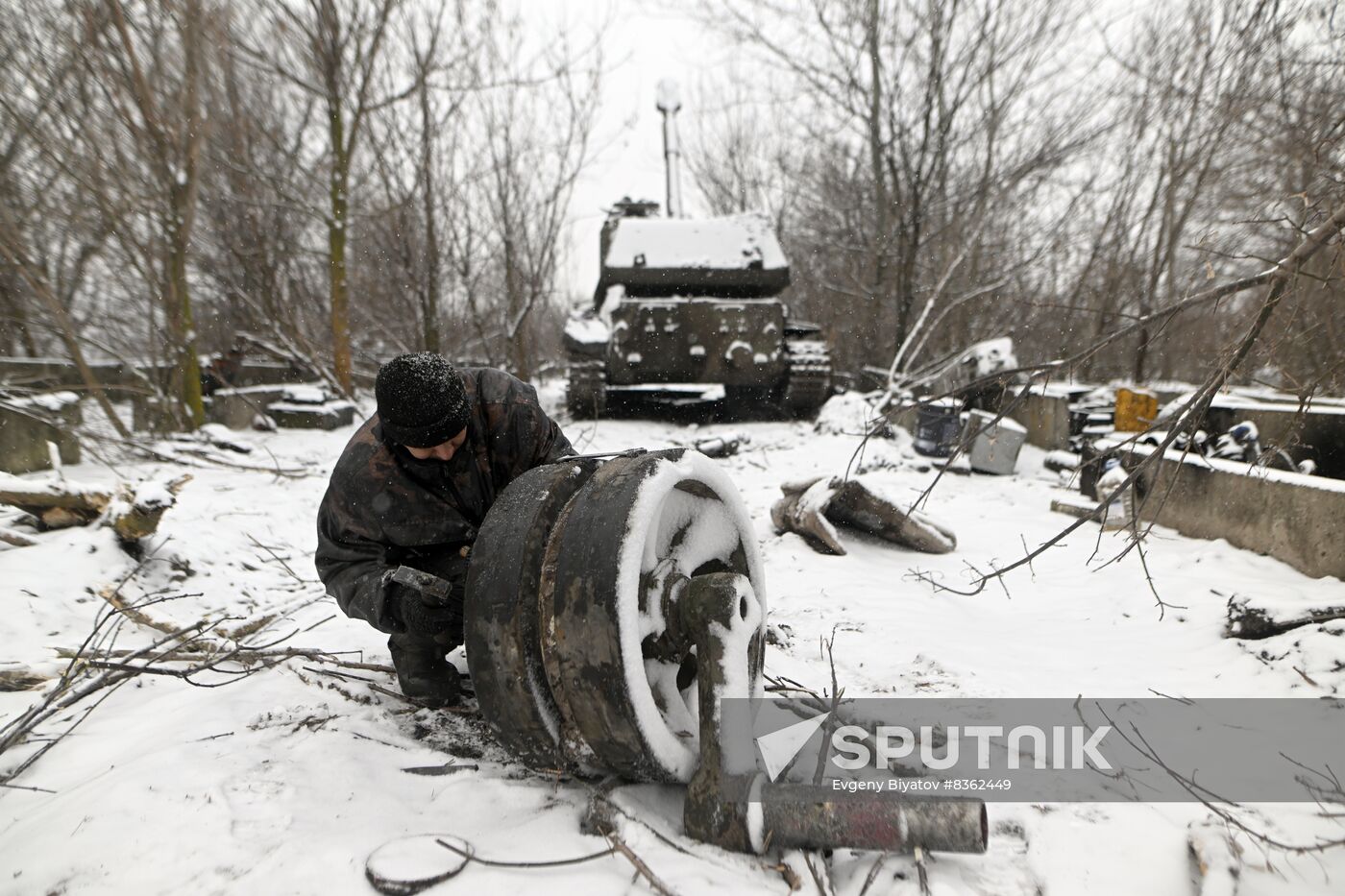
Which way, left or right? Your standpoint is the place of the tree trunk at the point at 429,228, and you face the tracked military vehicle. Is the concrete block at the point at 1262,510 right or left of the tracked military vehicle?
right

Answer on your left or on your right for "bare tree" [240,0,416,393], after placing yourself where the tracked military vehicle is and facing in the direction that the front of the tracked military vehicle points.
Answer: on your left

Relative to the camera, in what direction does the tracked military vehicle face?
facing away from the viewer

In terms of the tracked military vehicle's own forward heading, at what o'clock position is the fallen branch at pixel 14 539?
The fallen branch is roughly at 7 o'clock from the tracked military vehicle.

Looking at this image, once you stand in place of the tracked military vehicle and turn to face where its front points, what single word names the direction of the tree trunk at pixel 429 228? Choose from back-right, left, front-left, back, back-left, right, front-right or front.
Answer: left

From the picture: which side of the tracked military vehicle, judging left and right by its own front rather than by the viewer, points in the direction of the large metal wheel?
back

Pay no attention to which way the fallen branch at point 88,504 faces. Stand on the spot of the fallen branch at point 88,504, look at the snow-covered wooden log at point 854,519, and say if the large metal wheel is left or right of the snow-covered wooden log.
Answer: right

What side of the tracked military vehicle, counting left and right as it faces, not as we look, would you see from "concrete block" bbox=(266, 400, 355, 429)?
left

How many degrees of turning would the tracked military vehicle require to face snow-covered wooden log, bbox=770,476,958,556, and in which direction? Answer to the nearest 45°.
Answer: approximately 180°
